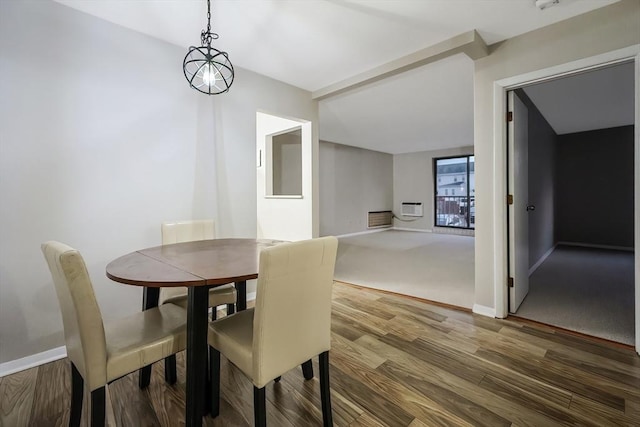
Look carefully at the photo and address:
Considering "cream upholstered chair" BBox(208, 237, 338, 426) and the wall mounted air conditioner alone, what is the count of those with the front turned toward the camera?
1

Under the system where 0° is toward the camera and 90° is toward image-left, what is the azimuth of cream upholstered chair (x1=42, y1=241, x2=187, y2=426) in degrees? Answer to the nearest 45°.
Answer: approximately 225°

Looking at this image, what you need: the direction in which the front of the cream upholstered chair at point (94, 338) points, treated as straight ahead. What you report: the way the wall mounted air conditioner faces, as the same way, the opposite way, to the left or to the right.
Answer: the opposite way

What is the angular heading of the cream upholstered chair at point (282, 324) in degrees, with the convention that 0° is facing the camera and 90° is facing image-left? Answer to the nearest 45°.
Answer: approximately 135°

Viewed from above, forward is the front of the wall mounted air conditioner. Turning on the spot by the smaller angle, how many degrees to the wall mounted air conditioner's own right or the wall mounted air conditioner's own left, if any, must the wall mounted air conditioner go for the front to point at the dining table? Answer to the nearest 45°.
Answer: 0° — it already faces it

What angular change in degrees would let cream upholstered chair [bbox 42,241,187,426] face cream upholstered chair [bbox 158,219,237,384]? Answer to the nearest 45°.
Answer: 0° — it already faces it

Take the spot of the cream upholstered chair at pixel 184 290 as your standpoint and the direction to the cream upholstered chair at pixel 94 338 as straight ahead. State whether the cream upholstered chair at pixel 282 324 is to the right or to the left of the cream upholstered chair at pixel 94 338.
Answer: left
